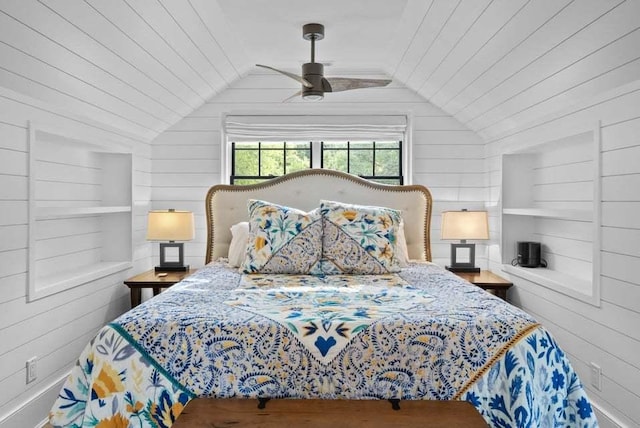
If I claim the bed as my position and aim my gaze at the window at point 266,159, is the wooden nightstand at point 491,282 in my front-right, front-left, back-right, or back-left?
front-right

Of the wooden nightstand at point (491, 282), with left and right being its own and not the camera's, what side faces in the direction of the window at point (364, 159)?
right

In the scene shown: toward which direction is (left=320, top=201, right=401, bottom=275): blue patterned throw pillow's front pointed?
toward the camera

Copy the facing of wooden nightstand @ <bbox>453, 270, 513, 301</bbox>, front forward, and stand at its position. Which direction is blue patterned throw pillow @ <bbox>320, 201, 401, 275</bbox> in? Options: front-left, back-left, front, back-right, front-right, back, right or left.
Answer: front-right

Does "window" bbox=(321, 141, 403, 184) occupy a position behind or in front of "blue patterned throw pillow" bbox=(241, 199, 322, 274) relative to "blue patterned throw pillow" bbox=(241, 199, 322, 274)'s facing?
behind

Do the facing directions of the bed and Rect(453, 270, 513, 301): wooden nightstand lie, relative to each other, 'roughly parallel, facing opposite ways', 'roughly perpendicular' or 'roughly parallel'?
roughly parallel

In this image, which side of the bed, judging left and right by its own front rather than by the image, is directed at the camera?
front

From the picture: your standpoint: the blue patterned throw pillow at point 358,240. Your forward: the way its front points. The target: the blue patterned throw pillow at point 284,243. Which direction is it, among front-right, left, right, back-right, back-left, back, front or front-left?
right

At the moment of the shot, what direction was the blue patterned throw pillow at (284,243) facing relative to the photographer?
facing the viewer

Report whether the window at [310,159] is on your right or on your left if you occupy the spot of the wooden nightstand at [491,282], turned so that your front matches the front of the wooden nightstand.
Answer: on your right

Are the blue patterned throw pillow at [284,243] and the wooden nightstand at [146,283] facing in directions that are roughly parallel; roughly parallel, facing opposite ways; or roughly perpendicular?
roughly parallel
